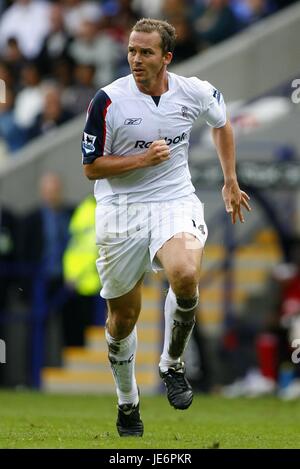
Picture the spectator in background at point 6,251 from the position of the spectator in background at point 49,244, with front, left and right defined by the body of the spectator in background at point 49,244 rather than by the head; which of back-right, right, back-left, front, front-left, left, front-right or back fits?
right

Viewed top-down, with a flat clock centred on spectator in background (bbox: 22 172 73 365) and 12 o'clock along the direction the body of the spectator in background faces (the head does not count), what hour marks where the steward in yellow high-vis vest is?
The steward in yellow high-vis vest is roughly at 10 o'clock from the spectator in background.

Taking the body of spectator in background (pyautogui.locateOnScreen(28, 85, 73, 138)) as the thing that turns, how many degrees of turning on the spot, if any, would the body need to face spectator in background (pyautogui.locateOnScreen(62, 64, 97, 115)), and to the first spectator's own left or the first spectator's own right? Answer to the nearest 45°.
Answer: approximately 90° to the first spectator's own left

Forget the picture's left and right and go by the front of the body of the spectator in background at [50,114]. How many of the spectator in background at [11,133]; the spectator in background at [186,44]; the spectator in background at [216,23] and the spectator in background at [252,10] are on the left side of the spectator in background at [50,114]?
3

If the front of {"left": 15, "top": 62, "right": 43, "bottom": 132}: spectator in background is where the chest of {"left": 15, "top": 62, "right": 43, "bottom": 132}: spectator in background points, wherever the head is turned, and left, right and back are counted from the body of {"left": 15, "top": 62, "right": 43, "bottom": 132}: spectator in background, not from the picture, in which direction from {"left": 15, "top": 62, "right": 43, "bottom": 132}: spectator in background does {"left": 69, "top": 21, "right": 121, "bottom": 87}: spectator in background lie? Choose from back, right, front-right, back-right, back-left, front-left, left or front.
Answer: left

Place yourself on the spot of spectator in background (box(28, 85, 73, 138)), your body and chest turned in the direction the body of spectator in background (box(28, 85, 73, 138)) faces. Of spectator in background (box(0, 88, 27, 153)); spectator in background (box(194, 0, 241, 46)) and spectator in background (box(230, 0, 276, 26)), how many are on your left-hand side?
2
